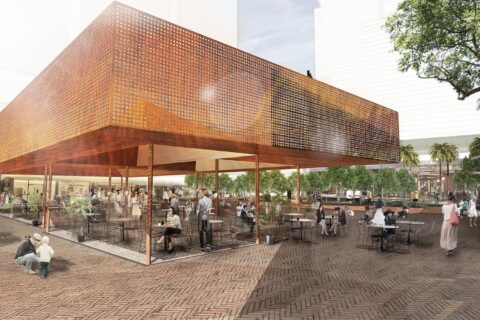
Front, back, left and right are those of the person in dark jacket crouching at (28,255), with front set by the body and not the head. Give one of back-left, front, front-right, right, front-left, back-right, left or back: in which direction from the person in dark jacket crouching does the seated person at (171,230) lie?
front

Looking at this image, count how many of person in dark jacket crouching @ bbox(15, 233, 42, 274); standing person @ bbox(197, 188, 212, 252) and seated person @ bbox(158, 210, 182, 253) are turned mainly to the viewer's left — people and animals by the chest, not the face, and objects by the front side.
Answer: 1

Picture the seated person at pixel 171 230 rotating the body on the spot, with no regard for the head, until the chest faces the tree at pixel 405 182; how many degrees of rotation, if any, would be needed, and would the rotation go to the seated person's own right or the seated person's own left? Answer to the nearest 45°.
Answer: approximately 135° to the seated person's own right

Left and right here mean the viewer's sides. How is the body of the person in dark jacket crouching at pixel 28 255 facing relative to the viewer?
facing to the right of the viewer

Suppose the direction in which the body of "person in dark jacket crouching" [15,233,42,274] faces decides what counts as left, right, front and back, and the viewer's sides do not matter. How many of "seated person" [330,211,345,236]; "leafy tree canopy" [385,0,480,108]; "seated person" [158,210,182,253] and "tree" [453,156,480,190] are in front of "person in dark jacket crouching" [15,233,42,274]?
4

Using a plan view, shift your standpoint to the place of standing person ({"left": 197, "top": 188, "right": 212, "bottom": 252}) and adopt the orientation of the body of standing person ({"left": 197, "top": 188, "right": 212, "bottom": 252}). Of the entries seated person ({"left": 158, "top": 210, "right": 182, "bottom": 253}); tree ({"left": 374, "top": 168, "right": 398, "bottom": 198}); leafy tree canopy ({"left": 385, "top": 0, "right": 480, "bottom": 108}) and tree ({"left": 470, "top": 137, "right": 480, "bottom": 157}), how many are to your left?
1

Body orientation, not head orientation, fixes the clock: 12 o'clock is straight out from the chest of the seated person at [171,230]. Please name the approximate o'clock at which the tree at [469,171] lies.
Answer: The tree is roughly at 5 o'clock from the seated person.

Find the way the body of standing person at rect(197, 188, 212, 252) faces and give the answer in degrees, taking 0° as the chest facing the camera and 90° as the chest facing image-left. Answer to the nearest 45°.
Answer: approximately 180°

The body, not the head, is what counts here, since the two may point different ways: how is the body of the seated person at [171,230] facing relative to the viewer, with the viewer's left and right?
facing to the left of the viewer

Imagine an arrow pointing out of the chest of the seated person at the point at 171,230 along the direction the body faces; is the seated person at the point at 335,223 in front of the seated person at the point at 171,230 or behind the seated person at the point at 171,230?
behind

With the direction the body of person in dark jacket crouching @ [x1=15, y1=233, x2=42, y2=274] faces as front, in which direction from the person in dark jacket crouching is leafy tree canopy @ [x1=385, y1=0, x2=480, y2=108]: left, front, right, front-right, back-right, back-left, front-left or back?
front

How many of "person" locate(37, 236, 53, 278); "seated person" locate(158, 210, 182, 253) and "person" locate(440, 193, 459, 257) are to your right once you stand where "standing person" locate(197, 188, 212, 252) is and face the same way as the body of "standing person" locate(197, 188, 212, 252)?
1

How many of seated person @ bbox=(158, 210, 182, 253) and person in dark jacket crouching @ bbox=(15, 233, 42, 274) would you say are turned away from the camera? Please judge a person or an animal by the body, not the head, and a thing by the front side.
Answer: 0
